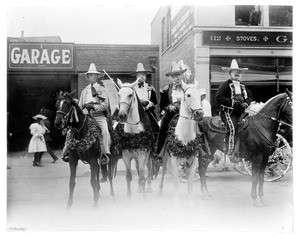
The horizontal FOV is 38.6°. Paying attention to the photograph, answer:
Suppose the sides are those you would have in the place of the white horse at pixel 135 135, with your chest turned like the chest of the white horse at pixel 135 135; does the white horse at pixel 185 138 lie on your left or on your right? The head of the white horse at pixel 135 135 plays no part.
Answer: on your left

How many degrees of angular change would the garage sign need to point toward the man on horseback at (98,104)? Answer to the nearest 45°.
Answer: approximately 45° to its left

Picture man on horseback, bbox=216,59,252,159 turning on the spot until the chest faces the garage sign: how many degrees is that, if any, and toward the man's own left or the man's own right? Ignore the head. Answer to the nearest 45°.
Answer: approximately 135° to the man's own right

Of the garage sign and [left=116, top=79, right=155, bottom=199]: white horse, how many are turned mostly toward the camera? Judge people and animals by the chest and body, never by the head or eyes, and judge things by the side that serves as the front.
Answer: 2

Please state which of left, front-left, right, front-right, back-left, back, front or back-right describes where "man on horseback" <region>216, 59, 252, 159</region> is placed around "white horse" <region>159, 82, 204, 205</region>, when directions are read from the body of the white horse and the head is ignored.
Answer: back-left

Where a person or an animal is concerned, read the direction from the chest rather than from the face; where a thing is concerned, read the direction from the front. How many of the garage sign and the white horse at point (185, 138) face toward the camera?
2

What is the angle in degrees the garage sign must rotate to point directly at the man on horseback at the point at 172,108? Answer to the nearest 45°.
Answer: approximately 45° to its left
